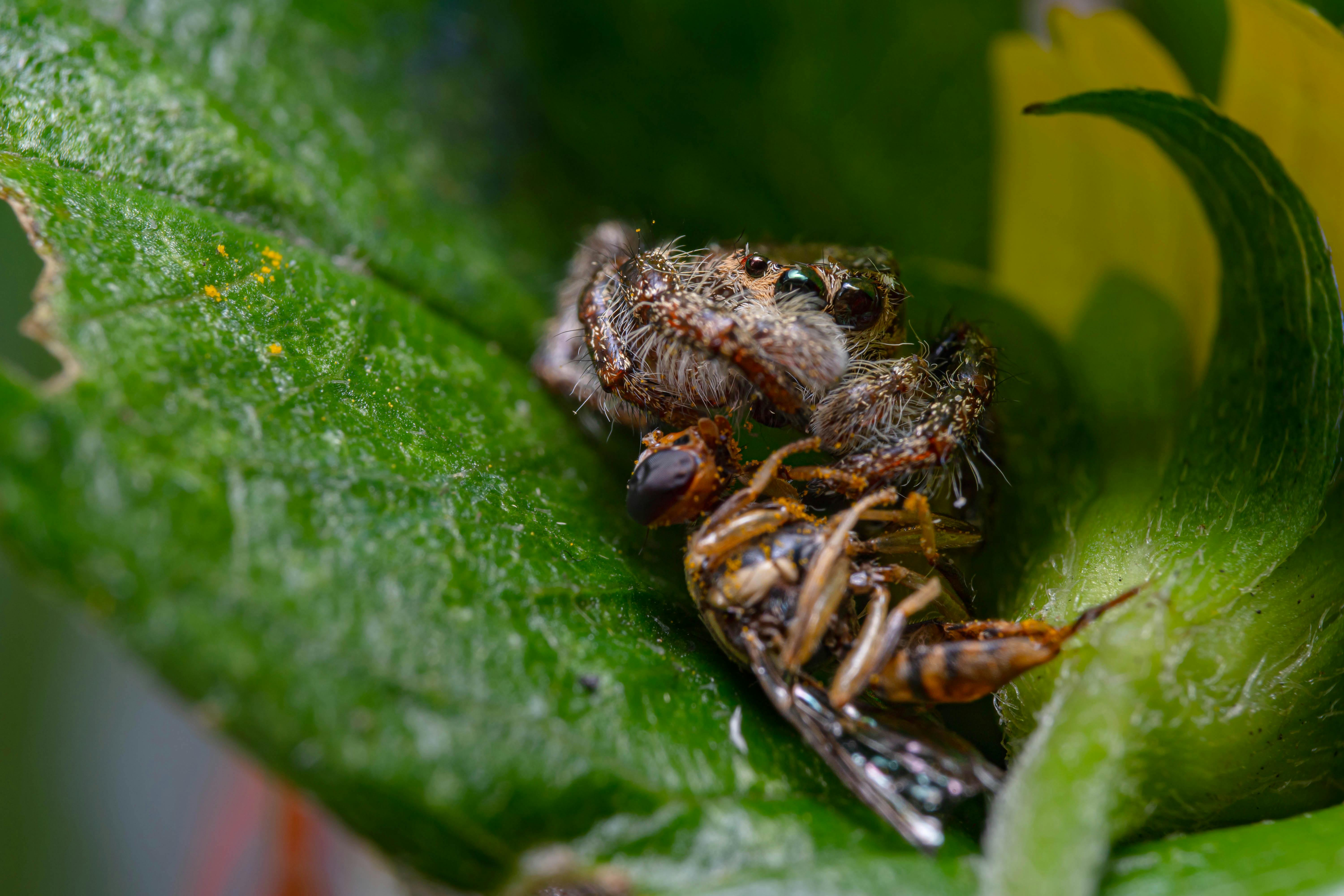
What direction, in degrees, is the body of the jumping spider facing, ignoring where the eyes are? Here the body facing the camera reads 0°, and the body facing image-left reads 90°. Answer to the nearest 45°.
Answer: approximately 315°
